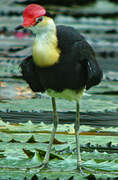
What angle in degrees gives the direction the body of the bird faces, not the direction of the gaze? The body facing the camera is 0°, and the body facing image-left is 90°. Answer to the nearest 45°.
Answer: approximately 45°
